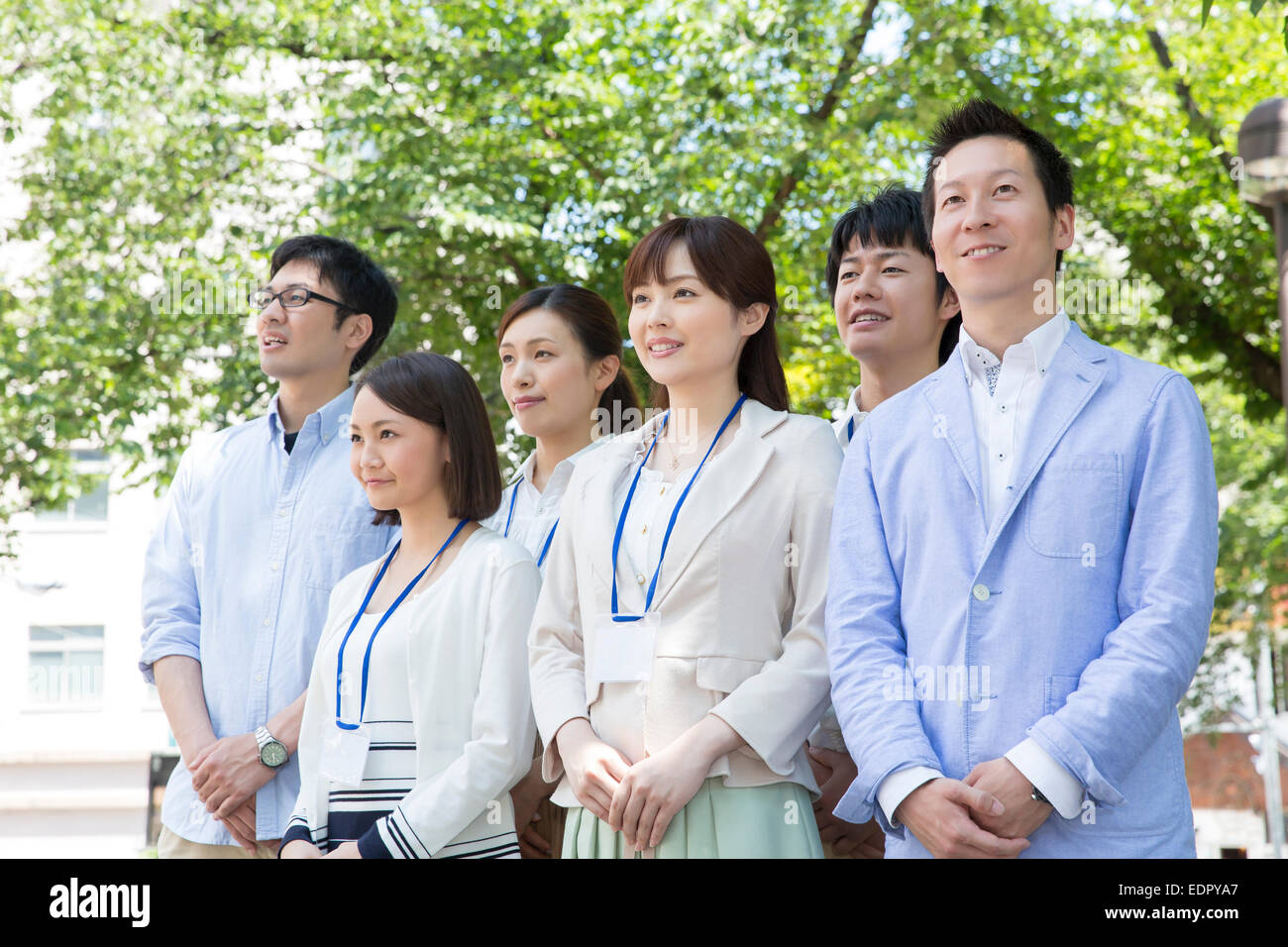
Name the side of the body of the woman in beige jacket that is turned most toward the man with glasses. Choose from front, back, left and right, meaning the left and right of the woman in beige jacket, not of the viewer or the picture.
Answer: right

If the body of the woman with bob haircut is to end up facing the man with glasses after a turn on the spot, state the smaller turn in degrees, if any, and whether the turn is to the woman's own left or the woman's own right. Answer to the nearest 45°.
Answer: approximately 90° to the woman's own right

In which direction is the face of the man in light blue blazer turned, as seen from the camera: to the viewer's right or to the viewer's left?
to the viewer's left

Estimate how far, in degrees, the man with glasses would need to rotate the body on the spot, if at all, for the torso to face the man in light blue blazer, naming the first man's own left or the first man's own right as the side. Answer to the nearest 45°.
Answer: approximately 90° to the first man's own left

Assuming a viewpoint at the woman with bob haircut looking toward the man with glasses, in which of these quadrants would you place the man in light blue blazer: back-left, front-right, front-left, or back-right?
back-right

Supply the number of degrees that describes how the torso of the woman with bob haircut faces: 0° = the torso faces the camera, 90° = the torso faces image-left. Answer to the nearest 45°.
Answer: approximately 45°

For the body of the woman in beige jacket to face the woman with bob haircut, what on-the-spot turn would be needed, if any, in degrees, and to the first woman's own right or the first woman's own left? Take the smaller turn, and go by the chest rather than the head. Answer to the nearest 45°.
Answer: approximately 90° to the first woman's own right

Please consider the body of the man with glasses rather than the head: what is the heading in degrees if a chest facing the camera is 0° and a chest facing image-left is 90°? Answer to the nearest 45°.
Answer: approximately 45°

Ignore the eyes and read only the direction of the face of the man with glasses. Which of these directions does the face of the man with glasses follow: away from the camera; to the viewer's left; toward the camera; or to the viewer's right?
to the viewer's left

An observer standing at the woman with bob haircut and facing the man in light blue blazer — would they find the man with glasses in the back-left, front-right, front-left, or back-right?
back-left
